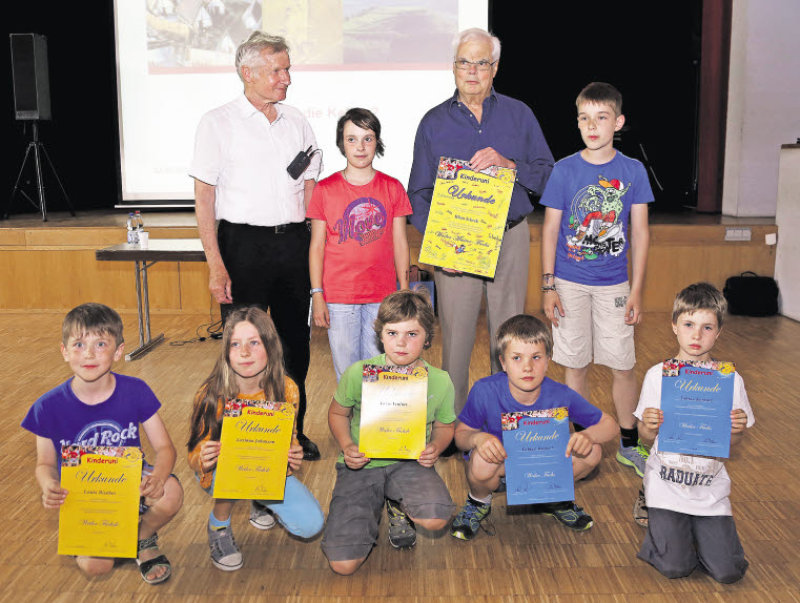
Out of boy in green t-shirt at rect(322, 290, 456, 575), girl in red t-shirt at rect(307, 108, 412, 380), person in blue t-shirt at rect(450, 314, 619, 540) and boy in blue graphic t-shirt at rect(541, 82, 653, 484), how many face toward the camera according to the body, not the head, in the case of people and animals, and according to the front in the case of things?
4

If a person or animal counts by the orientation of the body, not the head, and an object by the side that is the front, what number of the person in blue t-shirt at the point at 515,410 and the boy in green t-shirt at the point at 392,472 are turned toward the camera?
2

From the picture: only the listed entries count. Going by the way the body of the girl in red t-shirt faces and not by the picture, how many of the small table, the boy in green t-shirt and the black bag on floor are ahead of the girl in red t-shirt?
1

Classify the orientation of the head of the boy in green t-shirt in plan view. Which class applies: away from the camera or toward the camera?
toward the camera

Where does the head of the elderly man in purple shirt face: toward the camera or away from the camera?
toward the camera

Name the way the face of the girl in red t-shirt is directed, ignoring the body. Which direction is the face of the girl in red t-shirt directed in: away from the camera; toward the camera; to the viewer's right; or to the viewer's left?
toward the camera

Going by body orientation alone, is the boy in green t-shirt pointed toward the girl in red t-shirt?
no

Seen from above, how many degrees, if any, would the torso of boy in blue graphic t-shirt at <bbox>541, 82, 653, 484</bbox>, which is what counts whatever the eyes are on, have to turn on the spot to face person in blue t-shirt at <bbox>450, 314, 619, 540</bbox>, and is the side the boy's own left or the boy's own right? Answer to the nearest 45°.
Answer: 0° — they already face them

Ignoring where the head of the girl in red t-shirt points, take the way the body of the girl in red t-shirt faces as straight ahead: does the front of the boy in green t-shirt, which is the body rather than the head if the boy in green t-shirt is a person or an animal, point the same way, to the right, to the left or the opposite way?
the same way

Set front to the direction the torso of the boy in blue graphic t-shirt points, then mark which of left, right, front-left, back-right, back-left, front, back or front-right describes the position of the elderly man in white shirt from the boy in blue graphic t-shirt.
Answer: right

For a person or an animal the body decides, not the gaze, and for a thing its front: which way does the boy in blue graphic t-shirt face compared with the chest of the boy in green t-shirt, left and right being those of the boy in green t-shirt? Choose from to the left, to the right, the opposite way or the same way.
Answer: the same way

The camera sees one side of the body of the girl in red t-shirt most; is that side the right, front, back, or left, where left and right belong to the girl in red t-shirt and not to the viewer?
front
